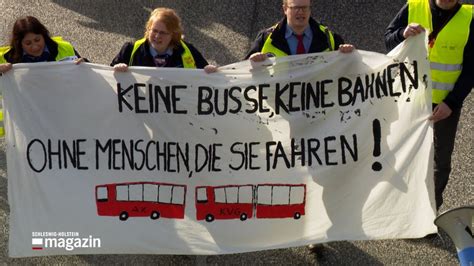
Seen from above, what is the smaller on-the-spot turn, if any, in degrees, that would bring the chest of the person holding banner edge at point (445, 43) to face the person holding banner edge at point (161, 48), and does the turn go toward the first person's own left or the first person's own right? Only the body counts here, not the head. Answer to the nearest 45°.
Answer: approximately 90° to the first person's own right

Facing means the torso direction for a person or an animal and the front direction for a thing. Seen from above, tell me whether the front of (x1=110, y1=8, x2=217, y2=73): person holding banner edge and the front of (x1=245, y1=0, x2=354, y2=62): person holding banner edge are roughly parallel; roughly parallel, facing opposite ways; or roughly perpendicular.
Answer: roughly parallel

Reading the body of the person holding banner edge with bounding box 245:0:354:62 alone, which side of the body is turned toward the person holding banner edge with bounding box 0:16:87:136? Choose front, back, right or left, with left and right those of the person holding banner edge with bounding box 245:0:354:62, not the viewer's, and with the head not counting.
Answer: right

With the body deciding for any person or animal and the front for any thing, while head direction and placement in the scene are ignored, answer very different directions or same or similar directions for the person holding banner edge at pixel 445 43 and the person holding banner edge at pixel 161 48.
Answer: same or similar directions

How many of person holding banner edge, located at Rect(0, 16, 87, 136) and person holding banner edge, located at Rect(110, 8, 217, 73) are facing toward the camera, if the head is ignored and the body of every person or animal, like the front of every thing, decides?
2

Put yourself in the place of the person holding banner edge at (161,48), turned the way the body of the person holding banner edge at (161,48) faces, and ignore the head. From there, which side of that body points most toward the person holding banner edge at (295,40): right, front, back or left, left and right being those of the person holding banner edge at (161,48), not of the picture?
left

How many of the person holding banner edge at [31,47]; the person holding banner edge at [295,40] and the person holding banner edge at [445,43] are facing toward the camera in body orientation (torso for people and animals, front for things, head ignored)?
3

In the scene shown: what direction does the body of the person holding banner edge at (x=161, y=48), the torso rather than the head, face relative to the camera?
toward the camera

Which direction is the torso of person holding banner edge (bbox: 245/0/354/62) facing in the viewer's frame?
toward the camera

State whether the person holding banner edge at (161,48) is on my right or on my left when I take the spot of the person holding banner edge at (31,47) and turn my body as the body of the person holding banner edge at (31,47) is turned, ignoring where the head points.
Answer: on my left

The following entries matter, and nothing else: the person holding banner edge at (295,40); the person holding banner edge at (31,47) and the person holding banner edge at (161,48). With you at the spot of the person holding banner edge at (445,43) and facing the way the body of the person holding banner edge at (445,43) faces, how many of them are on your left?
0

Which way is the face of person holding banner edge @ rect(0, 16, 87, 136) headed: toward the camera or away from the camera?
toward the camera

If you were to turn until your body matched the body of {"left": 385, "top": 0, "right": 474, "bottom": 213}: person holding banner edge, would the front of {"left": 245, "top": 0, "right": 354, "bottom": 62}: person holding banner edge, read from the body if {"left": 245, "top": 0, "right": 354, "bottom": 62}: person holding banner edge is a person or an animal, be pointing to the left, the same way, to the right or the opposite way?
the same way

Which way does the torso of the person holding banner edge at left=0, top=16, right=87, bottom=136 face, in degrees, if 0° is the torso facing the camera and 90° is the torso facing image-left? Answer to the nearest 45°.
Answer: approximately 0°

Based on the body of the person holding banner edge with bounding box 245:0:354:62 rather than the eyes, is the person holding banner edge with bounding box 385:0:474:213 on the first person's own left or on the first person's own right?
on the first person's own left

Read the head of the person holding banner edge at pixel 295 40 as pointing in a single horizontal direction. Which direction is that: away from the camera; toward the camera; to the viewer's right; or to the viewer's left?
toward the camera

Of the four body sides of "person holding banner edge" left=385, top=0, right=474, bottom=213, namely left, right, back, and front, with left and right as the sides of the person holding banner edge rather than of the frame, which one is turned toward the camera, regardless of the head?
front

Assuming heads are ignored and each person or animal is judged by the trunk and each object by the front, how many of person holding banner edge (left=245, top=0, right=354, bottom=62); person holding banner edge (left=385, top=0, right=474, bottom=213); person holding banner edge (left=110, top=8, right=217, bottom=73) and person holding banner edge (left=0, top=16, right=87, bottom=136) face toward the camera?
4

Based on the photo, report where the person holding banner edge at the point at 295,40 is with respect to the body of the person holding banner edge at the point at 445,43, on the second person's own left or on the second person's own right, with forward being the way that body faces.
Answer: on the second person's own right

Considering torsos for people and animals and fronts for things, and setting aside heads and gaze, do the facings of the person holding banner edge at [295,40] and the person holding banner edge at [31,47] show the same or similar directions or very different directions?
same or similar directions
